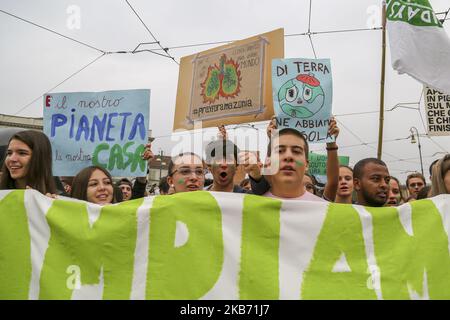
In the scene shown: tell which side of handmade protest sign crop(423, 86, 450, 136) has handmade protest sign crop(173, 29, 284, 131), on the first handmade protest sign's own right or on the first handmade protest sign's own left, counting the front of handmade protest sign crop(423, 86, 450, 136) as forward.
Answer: on the first handmade protest sign's own right

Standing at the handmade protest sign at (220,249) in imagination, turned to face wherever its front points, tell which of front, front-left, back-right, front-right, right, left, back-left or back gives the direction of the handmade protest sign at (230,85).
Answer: back

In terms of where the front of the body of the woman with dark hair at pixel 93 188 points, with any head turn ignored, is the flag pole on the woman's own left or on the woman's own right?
on the woman's own left

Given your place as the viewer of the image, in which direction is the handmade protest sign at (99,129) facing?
facing the viewer

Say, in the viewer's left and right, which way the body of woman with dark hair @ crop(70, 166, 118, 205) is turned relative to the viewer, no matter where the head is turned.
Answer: facing the viewer and to the right of the viewer

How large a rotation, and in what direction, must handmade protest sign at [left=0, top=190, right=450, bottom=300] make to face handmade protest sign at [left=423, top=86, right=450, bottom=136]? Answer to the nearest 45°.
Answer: approximately 135° to its left

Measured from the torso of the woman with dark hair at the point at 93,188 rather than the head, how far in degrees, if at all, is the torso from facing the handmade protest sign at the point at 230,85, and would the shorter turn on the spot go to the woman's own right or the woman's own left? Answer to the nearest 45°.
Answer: approximately 90° to the woman's own left

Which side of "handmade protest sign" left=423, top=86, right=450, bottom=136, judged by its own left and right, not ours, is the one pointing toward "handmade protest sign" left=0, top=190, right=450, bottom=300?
front

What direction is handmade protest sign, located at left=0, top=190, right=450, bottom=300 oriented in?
toward the camera

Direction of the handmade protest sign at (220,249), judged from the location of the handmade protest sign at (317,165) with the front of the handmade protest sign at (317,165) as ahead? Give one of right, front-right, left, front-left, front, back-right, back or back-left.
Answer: front
